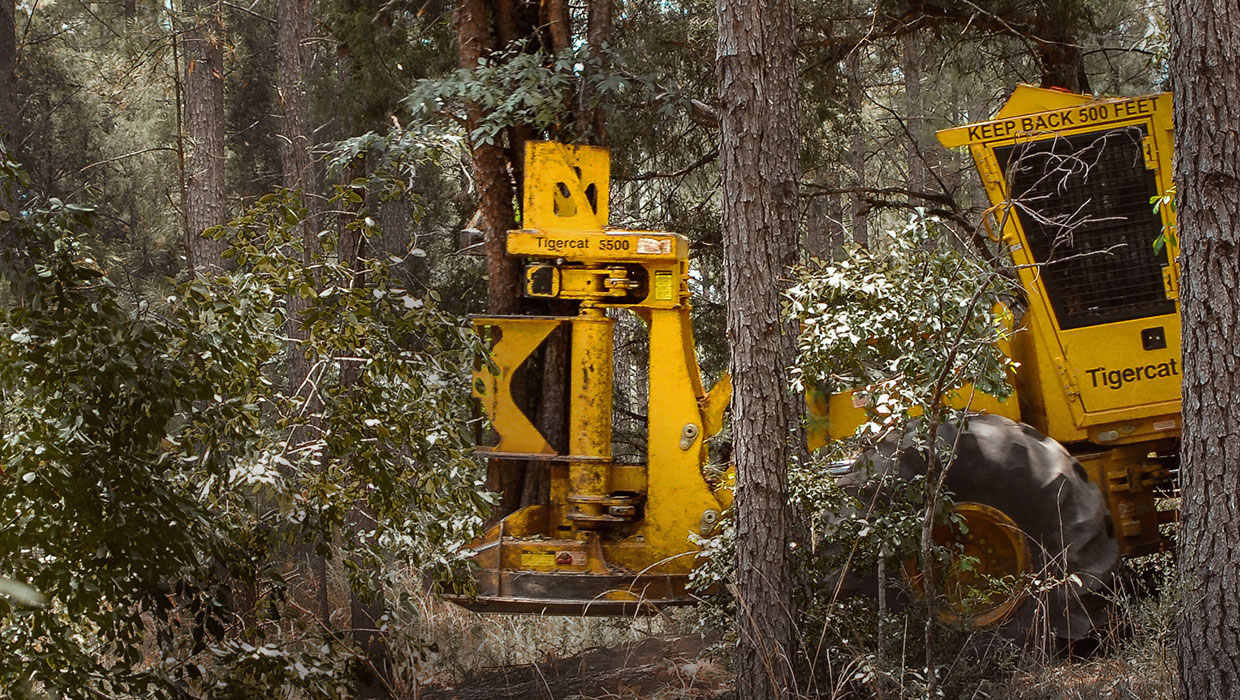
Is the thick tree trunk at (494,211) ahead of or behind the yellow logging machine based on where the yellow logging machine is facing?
ahead

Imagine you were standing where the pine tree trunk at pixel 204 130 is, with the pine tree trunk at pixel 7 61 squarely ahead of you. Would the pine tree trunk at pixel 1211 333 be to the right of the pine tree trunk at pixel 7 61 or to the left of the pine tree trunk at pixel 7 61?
left

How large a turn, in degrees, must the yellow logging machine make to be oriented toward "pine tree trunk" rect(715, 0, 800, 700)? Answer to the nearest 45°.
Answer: approximately 45° to its left

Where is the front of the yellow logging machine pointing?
to the viewer's left

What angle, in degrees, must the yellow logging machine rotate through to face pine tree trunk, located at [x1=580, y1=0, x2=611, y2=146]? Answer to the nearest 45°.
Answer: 0° — it already faces it

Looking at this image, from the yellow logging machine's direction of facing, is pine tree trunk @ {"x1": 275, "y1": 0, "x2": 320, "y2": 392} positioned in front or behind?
in front

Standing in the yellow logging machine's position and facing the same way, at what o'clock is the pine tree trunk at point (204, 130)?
The pine tree trunk is roughly at 1 o'clock from the yellow logging machine.

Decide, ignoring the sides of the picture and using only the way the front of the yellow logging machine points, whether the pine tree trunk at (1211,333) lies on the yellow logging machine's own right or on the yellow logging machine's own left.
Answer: on the yellow logging machine's own left
